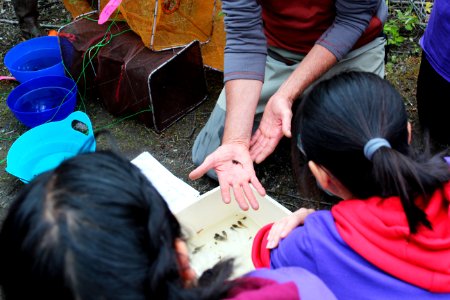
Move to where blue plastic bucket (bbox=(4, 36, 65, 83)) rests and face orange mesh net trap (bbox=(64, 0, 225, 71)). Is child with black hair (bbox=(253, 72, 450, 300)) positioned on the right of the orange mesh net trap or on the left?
right

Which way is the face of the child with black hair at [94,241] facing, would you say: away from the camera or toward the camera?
away from the camera

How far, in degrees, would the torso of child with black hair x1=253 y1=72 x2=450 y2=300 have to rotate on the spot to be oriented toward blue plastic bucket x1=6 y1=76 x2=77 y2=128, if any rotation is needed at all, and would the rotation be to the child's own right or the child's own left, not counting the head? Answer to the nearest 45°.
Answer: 0° — they already face it

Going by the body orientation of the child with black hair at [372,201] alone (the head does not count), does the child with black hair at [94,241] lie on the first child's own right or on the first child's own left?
on the first child's own left

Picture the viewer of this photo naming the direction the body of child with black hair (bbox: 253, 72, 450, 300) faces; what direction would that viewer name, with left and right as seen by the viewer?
facing away from the viewer and to the left of the viewer

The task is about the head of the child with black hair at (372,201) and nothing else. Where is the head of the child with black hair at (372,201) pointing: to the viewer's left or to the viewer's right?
to the viewer's left

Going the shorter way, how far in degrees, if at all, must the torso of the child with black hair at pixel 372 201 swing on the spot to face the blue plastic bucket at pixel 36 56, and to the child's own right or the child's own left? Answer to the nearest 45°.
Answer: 0° — they already face it
